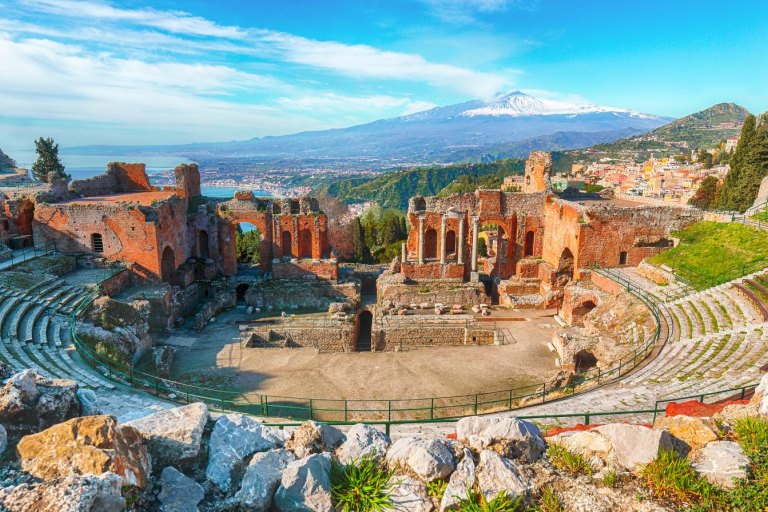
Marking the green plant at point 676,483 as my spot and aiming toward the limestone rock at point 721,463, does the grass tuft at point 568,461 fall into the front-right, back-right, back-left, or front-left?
back-left

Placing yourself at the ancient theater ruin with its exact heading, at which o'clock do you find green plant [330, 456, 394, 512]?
The green plant is roughly at 12 o'clock from the ancient theater ruin.

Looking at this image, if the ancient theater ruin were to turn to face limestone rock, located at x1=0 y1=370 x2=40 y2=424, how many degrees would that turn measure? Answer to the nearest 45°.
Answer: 0° — it already faces it

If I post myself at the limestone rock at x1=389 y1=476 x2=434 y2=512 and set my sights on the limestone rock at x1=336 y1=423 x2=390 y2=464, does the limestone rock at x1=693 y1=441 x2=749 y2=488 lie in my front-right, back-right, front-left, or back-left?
back-right

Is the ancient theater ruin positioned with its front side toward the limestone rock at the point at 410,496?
yes

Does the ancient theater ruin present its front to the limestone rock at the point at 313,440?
yes

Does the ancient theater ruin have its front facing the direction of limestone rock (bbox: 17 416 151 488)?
yes

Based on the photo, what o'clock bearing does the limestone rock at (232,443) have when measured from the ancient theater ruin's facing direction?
The limestone rock is roughly at 12 o'clock from the ancient theater ruin.

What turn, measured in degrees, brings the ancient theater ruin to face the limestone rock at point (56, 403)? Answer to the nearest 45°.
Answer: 0° — it already faces it

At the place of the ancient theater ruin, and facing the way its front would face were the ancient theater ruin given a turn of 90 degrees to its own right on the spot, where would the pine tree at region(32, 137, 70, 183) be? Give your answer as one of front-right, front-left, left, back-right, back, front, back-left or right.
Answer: front-right

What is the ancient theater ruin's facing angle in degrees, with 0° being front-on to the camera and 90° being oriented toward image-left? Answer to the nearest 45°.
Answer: approximately 0°

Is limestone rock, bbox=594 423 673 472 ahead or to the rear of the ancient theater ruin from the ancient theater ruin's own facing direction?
ahead

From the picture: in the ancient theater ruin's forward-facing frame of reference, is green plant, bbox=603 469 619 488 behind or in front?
in front
